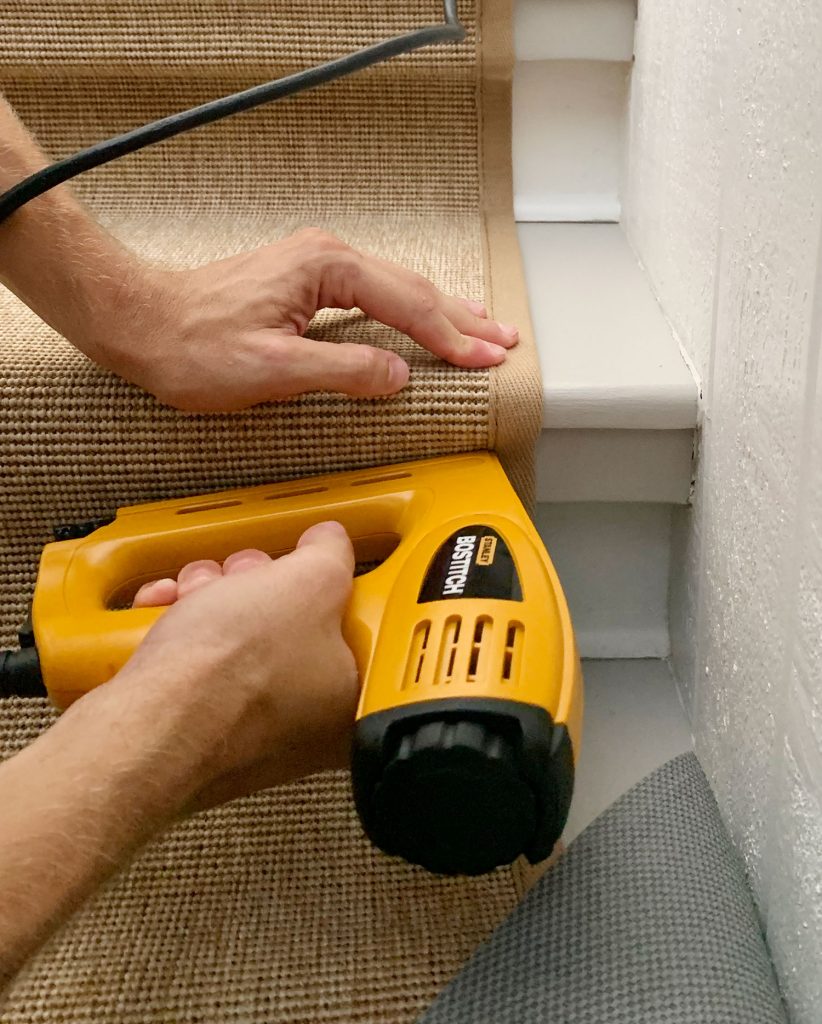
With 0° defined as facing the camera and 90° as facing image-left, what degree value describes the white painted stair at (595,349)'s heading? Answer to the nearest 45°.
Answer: approximately 0°
